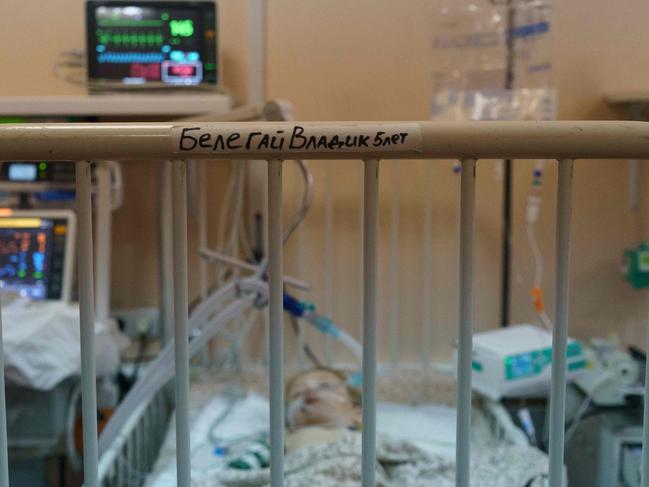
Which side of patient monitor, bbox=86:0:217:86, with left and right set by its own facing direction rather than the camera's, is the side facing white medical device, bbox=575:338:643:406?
left

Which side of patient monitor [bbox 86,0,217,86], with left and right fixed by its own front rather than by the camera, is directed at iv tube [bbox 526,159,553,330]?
left

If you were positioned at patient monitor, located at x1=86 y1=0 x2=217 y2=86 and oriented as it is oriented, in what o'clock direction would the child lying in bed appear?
The child lying in bed is roughly at 11 o'clock from the patient monitor.

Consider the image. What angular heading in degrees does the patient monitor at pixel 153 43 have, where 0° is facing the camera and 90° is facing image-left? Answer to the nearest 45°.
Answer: approximately 0°

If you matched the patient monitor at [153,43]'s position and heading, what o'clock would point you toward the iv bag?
The iv bag is roughly at 9 o'clock from the patient monitor.
